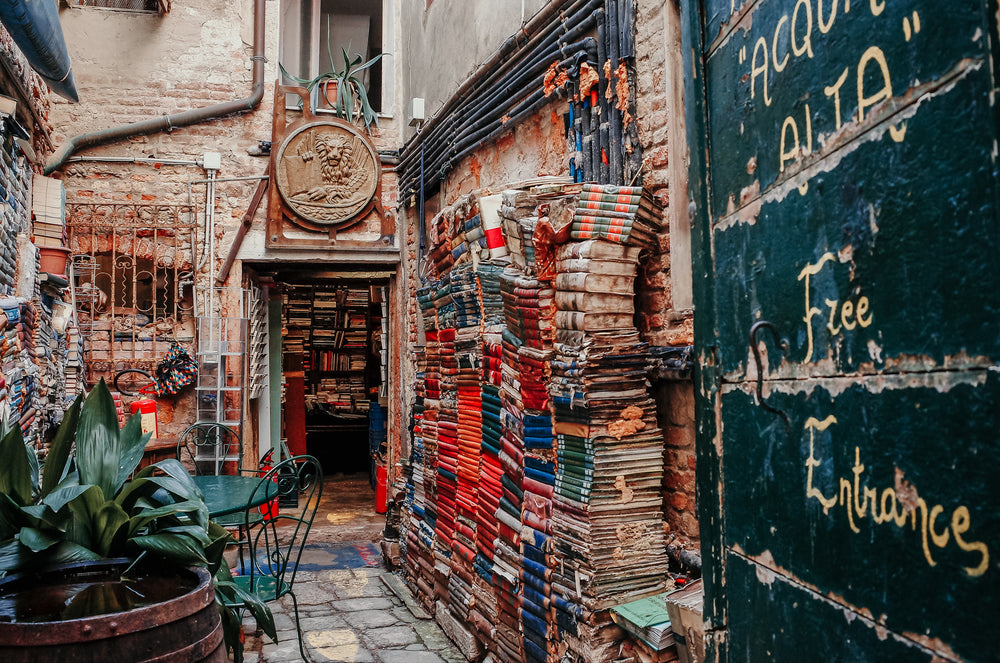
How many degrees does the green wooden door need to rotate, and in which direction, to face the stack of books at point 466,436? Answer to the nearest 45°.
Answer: approximately 90° to its right

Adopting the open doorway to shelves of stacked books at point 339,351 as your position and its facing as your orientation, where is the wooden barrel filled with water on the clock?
The wooden barrel filled with water is roughly at 12 o'clock from the open doorway to shelves of stacked books.

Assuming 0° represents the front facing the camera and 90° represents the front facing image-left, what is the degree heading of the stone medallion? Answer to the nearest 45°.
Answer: approximately 0°
